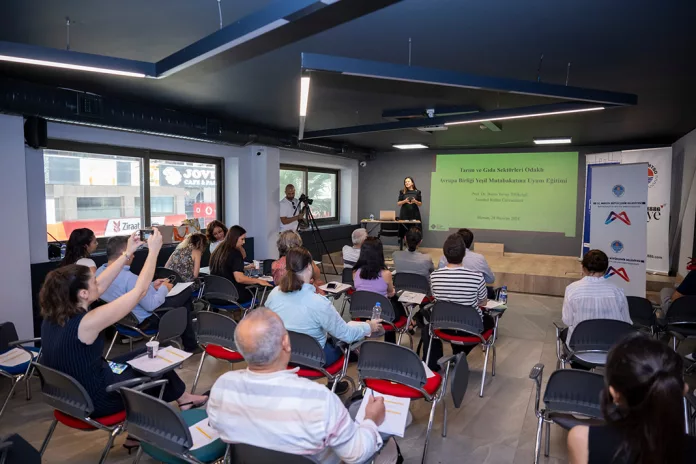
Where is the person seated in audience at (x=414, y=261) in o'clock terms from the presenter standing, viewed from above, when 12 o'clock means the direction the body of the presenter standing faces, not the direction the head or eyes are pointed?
The person seated in audience is roughly at 12 o'clock from the presenter standing.

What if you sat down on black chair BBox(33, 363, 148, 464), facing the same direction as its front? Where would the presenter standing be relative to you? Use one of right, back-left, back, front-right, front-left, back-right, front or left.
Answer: front

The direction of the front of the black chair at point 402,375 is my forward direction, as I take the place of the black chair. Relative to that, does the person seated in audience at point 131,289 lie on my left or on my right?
on my left

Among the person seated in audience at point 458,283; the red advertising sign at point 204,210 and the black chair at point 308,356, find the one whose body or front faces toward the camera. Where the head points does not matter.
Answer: the red advertising sign

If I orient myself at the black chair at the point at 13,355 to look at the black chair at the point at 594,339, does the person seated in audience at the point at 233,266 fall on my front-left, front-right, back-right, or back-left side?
front-left

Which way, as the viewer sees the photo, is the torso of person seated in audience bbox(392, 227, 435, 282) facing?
away from the camera

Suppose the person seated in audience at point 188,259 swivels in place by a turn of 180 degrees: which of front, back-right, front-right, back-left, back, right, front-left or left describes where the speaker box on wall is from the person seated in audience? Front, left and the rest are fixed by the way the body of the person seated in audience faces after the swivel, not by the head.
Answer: front-right

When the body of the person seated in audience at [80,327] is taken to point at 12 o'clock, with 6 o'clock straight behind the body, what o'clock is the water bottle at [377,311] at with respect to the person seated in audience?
The water bottle is roughly at 1 o'clock from the person seated in audience.

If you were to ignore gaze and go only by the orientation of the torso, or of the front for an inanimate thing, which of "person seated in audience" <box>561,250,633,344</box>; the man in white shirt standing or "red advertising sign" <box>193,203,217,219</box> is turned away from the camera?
the person seated in audience

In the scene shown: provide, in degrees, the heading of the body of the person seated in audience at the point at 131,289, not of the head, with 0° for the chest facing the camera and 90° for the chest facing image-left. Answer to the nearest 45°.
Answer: approximately 225°

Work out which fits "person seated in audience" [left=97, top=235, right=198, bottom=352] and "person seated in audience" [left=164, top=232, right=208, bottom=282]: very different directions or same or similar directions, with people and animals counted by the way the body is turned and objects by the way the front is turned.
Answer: same or similar directions

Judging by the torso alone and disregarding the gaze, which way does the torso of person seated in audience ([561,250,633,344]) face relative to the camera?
away from the camera

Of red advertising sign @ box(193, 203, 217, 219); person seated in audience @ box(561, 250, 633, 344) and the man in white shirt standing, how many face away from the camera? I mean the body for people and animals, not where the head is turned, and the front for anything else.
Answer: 1

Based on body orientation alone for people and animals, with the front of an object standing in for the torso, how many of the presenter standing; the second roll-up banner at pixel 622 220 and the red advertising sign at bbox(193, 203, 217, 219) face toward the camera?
3

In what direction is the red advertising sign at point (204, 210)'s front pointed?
toward the camera

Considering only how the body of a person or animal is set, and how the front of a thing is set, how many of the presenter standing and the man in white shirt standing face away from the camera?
0

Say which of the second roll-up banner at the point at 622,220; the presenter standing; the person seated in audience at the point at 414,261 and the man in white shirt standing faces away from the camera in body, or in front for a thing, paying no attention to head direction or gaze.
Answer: the person seated in audience

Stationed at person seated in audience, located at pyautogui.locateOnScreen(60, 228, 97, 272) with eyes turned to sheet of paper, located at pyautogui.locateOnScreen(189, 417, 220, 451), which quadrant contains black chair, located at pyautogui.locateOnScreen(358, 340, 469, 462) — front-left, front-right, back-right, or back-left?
front-left

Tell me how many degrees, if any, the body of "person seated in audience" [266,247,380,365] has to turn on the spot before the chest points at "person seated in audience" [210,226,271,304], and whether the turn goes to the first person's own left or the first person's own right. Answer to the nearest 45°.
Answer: approximately 90° to the first person's own left

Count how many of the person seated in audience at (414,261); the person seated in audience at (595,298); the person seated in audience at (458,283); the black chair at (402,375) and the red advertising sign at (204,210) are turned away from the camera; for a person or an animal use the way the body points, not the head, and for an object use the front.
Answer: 4

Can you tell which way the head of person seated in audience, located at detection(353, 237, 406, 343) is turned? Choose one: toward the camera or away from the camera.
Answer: away from the camera

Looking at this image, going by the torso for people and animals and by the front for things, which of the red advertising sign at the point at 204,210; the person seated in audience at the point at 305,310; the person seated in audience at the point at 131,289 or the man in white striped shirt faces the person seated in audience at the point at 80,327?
the red advertising sign
